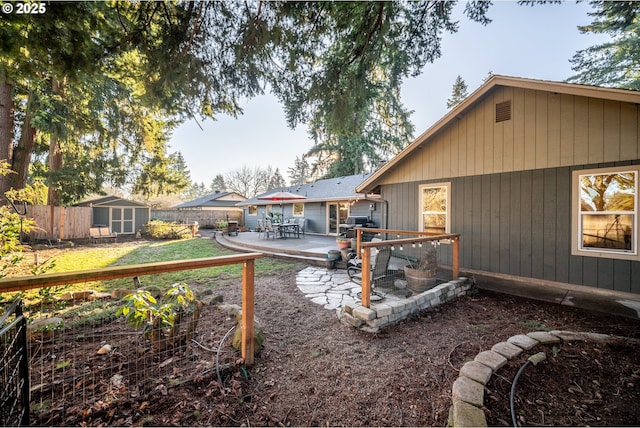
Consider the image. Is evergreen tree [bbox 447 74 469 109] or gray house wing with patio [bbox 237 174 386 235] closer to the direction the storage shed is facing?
the gray house wing with patio

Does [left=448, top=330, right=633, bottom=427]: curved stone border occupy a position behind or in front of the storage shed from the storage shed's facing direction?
in front

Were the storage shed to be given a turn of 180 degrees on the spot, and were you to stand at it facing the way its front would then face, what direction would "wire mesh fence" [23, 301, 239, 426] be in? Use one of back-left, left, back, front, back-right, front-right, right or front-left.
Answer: back

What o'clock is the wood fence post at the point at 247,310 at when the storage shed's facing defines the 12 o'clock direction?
The wood fence post is roughly at 12 o'clock from the storage shed.

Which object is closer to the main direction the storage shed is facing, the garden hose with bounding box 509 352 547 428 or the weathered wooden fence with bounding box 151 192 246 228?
the garden hose

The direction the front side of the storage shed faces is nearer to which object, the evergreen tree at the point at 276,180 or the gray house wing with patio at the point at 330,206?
the gray house wing with patio

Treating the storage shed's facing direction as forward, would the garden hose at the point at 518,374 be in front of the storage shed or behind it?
in front

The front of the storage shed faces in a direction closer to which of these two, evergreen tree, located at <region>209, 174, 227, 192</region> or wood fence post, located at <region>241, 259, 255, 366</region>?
the wood fence post

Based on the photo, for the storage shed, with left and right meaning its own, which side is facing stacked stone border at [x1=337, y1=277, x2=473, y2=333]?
front

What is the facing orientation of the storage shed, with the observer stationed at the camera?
facing the viewer

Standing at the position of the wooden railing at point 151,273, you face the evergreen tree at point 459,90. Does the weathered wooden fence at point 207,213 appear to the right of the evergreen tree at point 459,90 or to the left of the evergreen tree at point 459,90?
left

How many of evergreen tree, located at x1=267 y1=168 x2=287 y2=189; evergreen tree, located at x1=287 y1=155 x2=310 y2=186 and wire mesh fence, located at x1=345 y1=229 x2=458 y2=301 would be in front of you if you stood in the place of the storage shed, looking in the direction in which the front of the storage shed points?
1

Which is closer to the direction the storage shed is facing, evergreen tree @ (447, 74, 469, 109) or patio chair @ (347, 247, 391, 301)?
the patio chair

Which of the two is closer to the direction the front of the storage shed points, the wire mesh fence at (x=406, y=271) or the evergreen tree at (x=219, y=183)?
the wire mesh fence

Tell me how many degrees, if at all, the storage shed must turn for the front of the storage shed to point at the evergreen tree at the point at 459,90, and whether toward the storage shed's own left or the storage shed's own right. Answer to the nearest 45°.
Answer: approximately 90° to the storage shed's own left

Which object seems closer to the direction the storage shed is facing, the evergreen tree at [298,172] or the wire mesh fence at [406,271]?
the wire mesh fence
